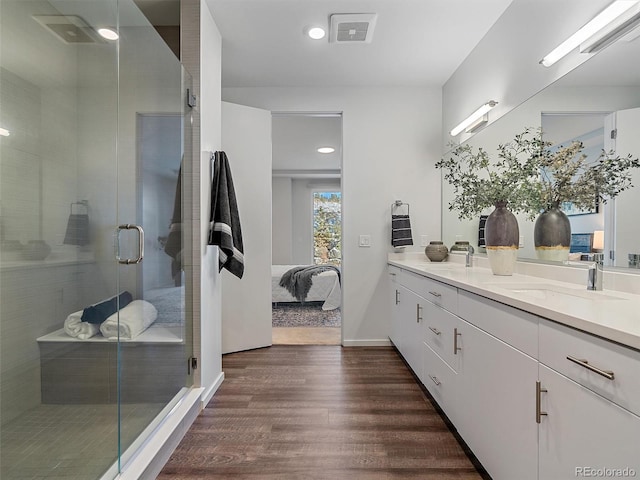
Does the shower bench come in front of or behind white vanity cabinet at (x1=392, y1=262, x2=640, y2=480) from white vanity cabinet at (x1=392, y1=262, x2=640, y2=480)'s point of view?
in front

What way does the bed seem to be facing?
to the viewer's right

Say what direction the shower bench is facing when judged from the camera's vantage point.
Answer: facing the viewer

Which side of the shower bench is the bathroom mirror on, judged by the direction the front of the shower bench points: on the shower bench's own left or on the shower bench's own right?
on the shower bench's own left

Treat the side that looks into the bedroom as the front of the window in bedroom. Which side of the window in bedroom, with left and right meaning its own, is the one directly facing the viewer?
front

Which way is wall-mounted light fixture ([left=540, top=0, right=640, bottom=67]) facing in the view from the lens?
facing the viewer and to the left of the viewer

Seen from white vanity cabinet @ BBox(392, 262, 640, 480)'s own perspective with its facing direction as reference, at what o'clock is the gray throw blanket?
The gray throw blanket is roughly at 3 o'clock from the white vanity cabinet.

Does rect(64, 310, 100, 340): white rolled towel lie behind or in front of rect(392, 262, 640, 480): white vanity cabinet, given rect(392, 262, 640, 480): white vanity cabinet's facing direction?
in front

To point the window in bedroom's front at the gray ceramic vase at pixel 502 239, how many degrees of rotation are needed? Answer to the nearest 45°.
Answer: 0° — it already faces it

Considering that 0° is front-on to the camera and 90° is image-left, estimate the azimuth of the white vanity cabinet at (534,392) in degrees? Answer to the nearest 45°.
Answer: approximately 45°

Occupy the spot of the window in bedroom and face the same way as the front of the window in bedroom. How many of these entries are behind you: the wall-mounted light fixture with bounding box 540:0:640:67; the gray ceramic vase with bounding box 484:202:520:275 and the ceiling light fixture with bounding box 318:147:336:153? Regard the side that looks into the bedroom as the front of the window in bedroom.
0

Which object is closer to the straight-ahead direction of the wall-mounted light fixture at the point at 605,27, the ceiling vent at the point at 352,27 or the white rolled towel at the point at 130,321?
the white rolled towel

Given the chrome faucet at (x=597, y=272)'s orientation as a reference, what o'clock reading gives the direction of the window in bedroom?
The window in bedroom is roughly at 3 o'clock from the chrome faucet.

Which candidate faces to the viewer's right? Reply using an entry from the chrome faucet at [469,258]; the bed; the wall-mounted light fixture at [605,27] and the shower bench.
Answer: the bed

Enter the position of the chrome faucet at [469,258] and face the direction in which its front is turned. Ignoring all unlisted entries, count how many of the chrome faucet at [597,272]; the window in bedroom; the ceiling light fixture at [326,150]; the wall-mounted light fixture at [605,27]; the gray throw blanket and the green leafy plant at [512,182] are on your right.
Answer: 3

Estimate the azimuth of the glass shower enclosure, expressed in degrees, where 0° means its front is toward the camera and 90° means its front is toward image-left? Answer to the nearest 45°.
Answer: approximately 315°

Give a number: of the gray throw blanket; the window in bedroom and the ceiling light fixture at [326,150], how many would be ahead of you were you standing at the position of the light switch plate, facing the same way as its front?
0

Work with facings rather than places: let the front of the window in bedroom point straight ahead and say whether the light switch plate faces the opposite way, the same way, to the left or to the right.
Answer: the same way

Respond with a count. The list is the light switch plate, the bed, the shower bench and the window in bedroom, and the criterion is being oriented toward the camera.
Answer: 3

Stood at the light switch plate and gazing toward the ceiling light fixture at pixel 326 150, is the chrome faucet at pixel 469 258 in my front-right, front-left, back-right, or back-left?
back-right
